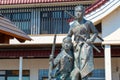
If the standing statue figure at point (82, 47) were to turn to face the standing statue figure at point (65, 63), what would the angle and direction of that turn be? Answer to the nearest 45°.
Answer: approximately 45° to its right

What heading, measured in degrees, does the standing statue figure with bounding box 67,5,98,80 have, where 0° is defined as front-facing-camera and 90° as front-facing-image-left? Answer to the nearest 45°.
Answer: approximately 45°
